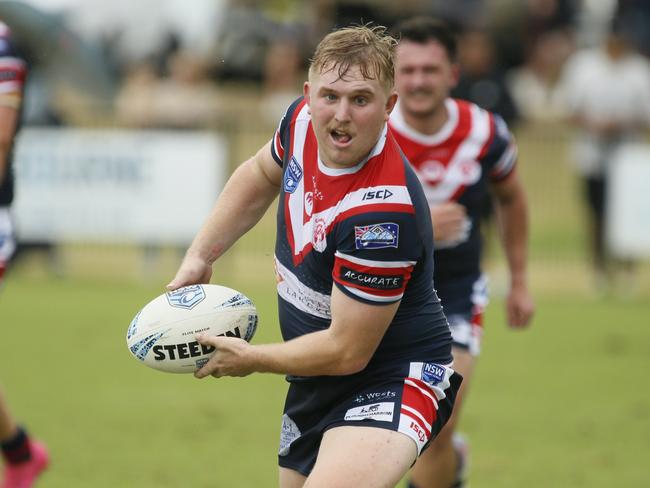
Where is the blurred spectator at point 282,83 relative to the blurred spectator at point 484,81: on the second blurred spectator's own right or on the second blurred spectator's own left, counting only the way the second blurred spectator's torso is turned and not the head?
on the second blurred spectator's own right

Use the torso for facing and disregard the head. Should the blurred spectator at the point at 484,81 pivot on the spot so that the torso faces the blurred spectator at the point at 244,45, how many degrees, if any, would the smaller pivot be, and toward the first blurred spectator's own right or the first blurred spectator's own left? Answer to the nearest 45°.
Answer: approximately 135° to the first blurred spectator's own right

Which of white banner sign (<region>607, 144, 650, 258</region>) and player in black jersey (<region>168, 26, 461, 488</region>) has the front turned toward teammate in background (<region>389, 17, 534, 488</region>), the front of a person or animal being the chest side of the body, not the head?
the white banner sign

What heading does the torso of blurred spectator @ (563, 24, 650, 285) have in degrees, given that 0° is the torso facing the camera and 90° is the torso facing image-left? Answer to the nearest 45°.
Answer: approximately 0°

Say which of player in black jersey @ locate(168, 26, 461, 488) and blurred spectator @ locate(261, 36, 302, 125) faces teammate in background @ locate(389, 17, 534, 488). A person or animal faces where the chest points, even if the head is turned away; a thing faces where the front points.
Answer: the blurred spectator

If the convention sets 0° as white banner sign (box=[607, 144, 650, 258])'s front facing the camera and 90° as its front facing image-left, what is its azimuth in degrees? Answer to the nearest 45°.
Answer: approximately 0°

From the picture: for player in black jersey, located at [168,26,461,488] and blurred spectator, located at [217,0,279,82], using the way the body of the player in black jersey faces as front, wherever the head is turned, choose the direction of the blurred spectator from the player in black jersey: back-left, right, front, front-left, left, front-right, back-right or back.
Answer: back-right

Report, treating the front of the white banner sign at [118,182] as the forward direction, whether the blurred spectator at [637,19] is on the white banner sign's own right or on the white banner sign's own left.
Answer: on the white banner sign's own left

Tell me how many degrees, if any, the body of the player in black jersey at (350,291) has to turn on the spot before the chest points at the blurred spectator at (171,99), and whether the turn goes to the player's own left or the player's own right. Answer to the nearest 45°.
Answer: approximately 135° to the player's own right
